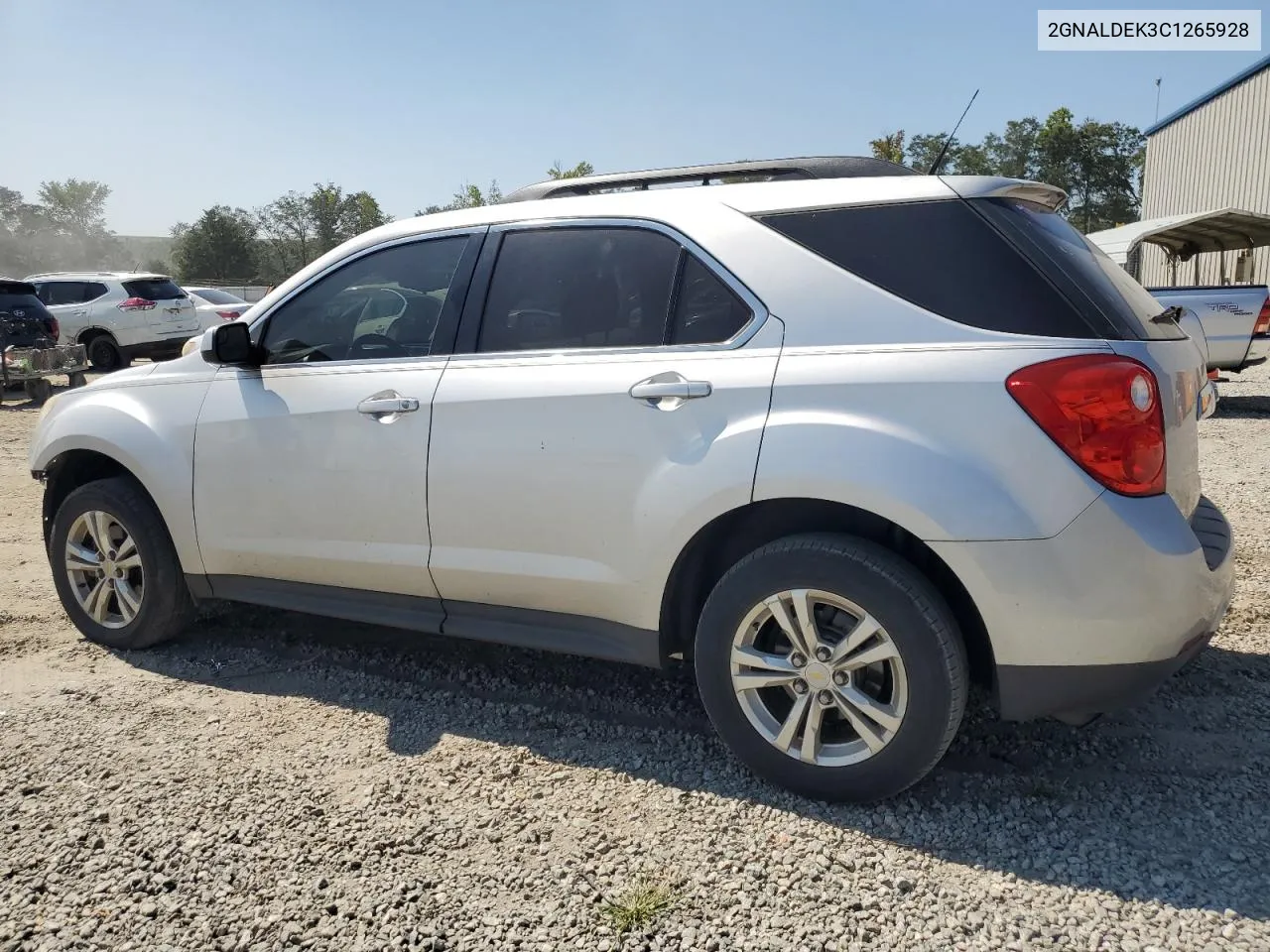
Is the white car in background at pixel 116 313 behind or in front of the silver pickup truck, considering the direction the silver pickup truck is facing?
in front

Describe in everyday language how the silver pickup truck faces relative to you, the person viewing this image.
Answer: facing to the left of the viewer

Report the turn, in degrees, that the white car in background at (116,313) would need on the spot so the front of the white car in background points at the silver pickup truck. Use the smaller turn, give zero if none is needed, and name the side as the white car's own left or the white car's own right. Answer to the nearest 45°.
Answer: approximately 180°

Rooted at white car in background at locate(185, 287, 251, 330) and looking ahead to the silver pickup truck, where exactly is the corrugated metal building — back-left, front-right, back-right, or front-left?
front-left

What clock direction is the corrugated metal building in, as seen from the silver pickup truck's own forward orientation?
The corrugated metal building is roughly at 3 o'clock from the silver pickup truck.

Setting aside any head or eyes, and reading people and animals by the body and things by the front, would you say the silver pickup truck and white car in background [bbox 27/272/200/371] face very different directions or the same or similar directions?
same or similar directions

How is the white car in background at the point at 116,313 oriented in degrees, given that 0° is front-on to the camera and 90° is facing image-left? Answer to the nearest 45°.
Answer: approximately 135°

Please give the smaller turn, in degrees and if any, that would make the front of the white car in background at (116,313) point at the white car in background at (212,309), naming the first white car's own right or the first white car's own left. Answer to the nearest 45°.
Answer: approximately 90° to the first white car's own right

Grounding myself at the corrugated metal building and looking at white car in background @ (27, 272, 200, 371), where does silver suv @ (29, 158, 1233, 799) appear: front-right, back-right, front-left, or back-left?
front-left

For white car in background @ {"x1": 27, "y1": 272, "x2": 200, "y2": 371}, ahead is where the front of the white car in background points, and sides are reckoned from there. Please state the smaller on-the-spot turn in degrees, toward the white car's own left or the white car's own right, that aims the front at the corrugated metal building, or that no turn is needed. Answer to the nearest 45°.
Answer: approximately 135° to the white car's own right

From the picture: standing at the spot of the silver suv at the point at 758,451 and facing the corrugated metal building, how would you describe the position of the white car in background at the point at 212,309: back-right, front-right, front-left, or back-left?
front-left

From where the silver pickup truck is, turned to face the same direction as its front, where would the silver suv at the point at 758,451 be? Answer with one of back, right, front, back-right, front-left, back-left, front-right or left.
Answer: left

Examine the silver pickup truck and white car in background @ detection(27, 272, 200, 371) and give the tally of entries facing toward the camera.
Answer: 0
